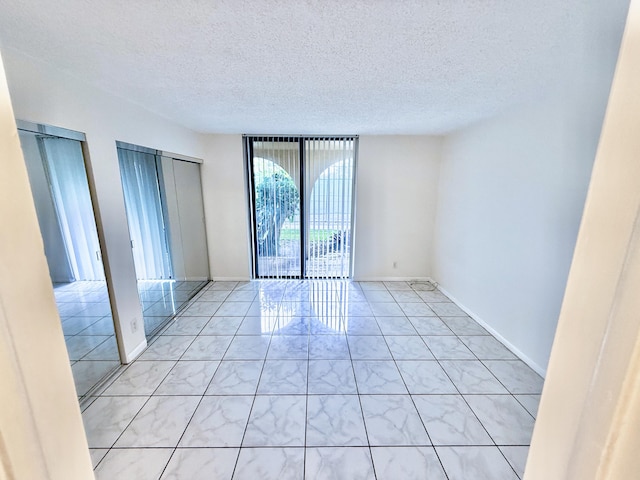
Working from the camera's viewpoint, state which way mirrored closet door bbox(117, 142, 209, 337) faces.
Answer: facing the viewer and to the right of the viewer

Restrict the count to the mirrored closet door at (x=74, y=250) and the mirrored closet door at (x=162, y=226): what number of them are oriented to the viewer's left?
0

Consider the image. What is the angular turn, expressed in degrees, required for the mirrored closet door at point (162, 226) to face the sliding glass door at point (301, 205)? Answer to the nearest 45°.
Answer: approximately 45° to its left

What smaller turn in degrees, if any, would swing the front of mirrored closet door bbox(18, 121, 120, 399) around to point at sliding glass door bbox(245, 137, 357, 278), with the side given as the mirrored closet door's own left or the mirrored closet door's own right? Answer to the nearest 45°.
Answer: approximately 45° to the mirrored closet door's own left

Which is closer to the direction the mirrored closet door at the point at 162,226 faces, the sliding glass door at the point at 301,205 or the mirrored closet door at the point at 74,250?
the sliding glass door

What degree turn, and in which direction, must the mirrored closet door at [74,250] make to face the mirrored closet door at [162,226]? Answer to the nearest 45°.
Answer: approximately 90° to its left

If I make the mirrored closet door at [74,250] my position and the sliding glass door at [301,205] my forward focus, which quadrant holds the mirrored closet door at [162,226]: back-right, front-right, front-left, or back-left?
front-left

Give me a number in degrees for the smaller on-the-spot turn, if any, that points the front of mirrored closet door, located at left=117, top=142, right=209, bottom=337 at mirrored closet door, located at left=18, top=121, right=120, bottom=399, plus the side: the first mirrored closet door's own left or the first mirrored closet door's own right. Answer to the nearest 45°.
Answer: approximately 90° to the first mirrored closet door's own right

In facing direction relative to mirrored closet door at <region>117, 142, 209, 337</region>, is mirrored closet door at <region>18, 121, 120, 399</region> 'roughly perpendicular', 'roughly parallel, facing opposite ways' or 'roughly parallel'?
roughly parallel
